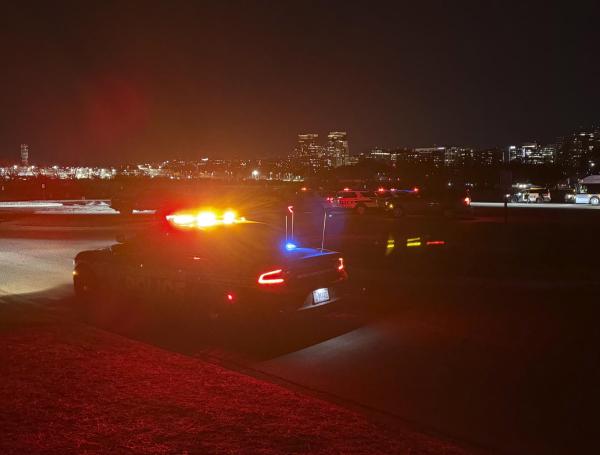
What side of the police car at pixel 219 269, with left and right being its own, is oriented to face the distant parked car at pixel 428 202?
right

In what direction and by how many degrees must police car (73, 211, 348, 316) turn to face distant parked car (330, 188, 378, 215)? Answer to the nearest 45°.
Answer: approximately 45° to its right

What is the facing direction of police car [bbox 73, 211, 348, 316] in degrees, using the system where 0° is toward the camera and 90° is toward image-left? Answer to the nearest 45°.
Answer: approximately 135°
